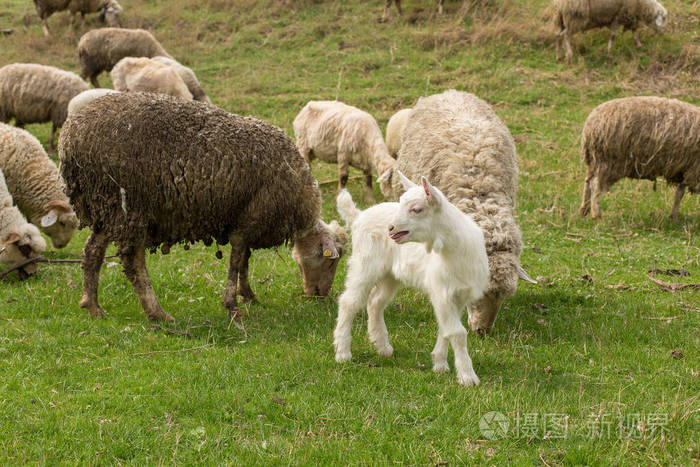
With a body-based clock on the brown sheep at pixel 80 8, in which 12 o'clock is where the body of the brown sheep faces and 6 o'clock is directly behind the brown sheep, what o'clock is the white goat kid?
The white goat kid is roughly at 3 o'clock from the brown sheep.

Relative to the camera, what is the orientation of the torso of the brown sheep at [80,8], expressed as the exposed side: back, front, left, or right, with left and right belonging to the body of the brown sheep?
right

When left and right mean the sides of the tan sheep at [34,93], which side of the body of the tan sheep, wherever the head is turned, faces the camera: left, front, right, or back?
right

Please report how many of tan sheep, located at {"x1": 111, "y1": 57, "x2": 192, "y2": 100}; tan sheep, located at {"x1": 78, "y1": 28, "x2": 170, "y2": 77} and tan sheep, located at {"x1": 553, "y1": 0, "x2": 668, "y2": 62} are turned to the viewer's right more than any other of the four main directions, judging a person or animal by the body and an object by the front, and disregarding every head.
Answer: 3

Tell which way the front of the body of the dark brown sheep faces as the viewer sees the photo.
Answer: to the viewer's right

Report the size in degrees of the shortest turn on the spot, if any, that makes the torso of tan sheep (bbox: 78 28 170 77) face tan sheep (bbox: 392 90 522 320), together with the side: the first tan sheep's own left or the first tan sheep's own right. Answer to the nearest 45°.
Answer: approximately 90° to the first tan sheep's own right

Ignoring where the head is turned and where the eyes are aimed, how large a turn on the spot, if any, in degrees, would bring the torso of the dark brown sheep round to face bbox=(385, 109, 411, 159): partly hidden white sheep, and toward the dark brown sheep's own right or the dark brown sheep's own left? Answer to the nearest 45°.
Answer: approximately 45° to the dark brown sheep's own left

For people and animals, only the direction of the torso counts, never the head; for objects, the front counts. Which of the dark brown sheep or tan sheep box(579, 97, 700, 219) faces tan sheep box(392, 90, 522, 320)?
the dark brown sheep

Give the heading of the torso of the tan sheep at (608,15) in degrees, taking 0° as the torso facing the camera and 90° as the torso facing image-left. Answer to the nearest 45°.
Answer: approximately 270°

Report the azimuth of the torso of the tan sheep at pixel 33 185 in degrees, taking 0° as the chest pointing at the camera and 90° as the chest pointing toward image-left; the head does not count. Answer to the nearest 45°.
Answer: approximately 270°

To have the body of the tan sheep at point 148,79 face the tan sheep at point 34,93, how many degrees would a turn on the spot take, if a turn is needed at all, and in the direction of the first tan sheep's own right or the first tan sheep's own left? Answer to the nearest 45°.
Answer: approximately 180°

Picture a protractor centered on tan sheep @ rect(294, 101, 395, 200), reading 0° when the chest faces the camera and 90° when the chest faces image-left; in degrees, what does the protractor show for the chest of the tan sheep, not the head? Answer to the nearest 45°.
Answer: approximately 315°

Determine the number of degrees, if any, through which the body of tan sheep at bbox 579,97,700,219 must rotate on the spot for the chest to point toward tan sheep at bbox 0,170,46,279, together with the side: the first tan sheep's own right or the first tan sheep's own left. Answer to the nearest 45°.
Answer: approximately 135° to the first tan sheep's own right

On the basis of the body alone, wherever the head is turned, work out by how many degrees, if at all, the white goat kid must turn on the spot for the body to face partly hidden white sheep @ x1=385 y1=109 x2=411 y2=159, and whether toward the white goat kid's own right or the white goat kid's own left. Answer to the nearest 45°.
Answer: approximately 135° to the white goat kid's own left

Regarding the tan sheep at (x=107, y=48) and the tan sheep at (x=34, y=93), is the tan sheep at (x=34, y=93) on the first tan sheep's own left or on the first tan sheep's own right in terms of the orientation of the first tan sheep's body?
on the first tan sheep's own right

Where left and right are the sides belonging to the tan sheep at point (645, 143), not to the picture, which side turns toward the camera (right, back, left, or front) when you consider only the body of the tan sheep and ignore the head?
right
